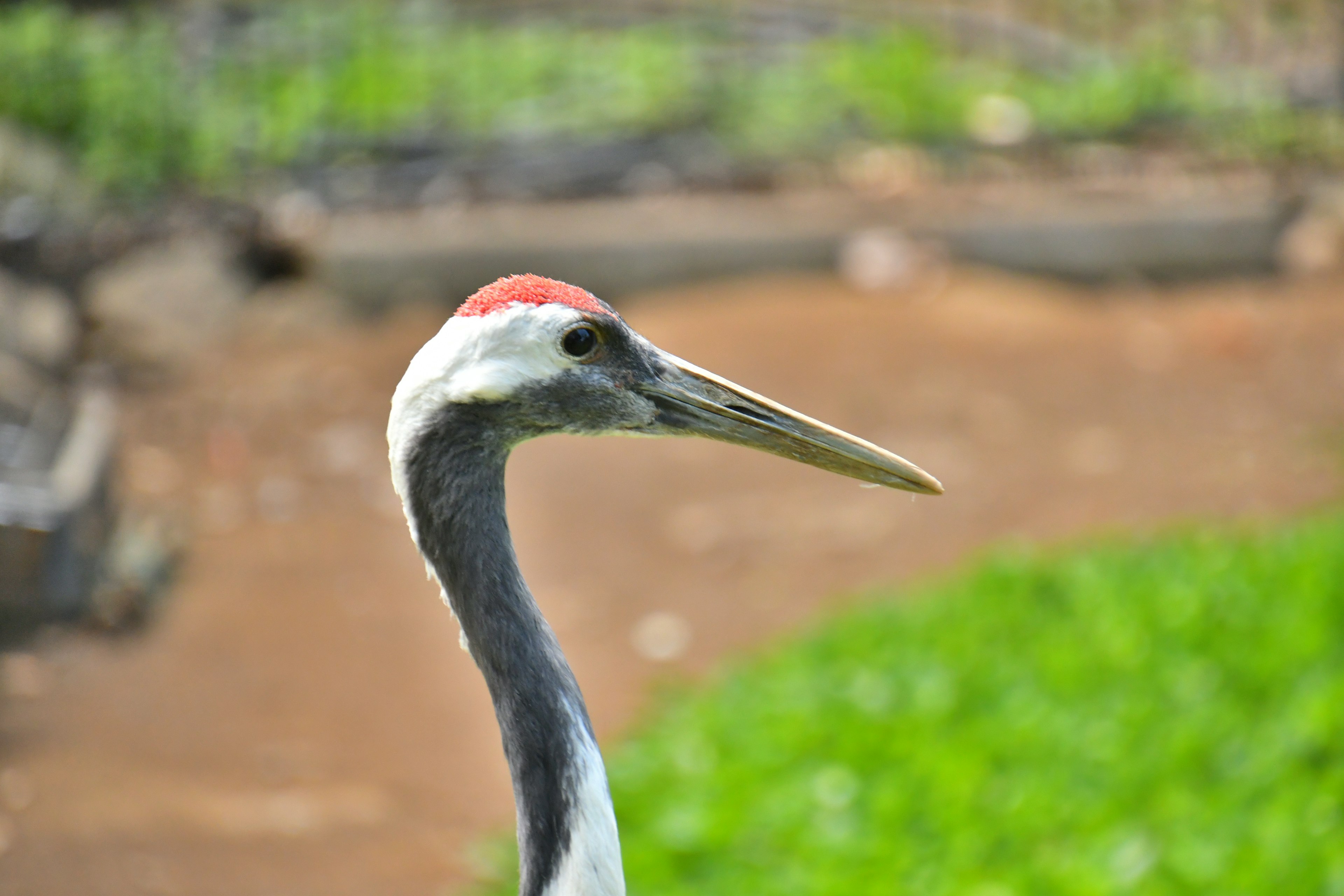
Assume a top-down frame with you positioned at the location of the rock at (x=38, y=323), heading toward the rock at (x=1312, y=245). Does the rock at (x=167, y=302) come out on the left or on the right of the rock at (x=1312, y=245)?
left
